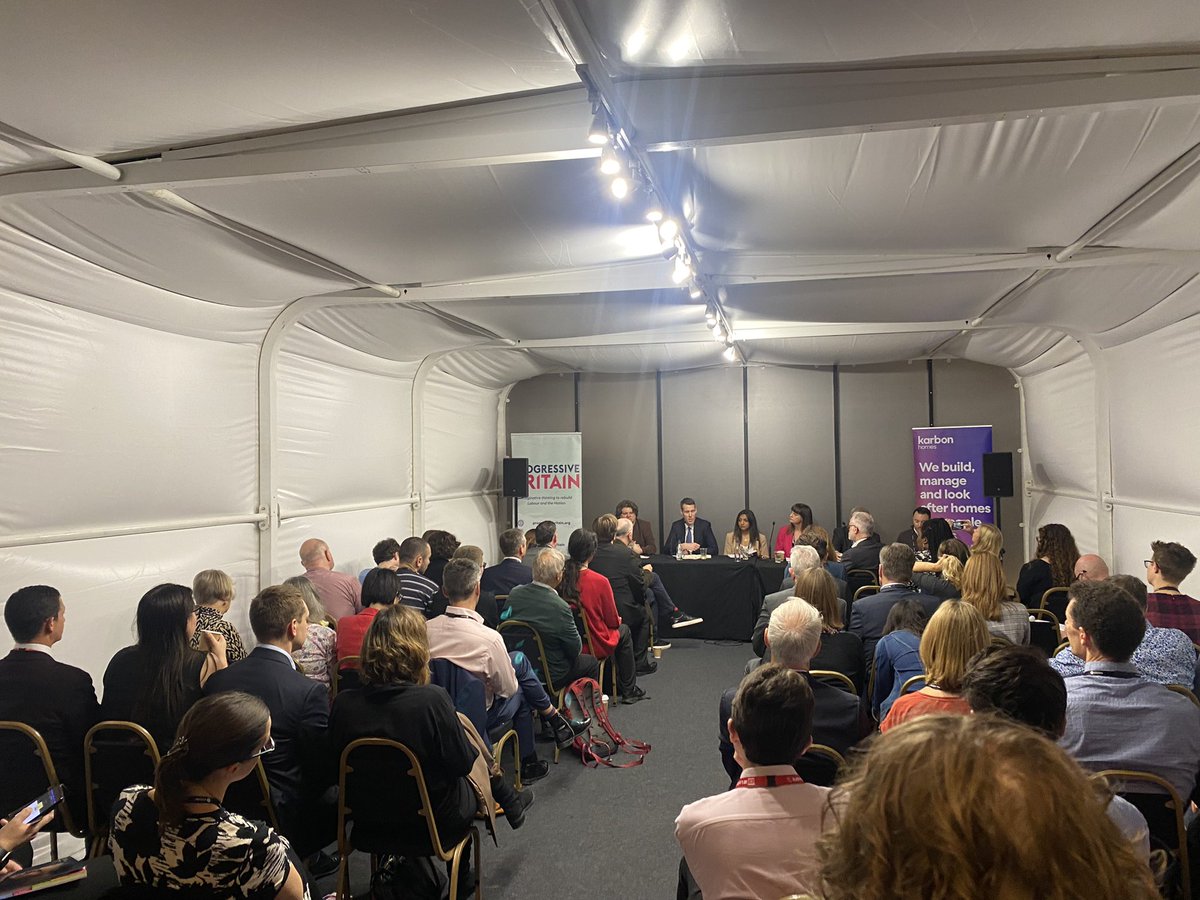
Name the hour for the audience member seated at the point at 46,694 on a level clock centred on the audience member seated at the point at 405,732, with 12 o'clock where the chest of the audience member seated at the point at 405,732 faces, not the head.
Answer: the audience member seated at the point at 46,694 is roughly at 8 o'clock from the audience member seated at the point at 405,732.

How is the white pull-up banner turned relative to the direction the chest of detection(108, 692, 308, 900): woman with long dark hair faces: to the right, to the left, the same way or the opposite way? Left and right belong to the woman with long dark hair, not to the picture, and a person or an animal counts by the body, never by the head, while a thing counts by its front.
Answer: the opposite way

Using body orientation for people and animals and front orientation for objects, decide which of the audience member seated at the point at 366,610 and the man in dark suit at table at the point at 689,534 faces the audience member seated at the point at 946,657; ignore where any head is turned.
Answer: the man in dark suit at table

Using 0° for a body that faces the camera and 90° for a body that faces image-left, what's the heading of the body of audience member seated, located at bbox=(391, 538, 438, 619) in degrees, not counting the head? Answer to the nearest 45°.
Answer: approximately 225°

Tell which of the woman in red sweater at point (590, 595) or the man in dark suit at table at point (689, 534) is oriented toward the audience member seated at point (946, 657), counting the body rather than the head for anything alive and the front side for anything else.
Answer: the man in dark suit at table

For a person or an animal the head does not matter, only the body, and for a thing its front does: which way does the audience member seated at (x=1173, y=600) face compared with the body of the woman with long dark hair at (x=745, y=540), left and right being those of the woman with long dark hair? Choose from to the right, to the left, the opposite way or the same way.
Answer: the opposite way

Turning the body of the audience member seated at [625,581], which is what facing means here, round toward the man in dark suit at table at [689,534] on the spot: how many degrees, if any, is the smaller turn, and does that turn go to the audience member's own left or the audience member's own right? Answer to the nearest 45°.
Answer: approximately 45° to the audience member's own left

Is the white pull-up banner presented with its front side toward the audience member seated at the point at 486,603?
yes

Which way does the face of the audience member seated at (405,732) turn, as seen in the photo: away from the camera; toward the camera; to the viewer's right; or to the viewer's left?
away from the camera

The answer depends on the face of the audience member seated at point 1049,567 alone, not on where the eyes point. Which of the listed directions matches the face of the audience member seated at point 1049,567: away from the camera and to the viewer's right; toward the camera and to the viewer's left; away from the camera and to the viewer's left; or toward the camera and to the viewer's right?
away from the camera and to the viewer's left

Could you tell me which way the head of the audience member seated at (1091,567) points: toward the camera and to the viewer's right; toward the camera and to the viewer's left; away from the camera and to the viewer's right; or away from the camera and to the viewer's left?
away from the camera and to the viewer's left

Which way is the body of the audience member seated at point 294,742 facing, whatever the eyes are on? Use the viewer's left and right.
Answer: facing away from the viewer and to the right of the viewer

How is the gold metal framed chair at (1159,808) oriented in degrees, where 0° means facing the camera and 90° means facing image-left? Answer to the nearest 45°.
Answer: approximately 180°
